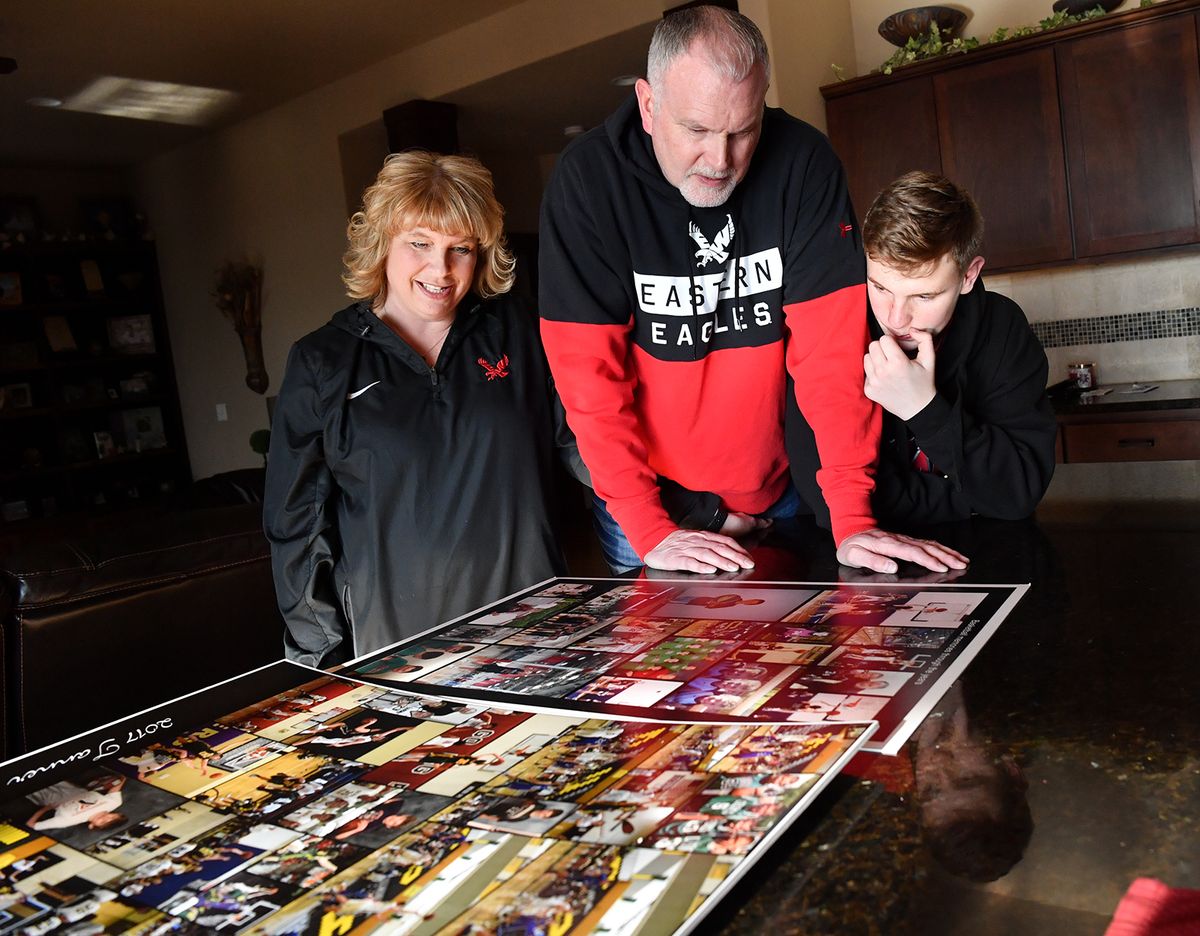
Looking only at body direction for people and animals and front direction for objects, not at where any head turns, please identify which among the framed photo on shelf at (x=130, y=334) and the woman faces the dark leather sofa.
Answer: the framed photo on shelf

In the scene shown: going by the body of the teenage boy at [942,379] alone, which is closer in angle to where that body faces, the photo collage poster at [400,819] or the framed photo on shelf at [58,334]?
the photo collage poster

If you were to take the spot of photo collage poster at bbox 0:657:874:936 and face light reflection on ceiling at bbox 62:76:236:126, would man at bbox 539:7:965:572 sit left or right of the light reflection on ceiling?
right

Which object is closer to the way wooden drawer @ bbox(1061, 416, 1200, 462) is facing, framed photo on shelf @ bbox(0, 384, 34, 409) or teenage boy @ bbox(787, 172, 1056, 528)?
the teenage boy

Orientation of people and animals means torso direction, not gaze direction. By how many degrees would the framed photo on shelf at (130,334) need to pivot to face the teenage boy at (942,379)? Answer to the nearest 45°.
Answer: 0° — it already faces them

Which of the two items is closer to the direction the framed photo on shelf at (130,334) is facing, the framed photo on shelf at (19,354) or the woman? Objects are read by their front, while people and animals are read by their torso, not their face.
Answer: the woman

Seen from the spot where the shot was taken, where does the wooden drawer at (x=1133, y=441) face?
facing the viewer

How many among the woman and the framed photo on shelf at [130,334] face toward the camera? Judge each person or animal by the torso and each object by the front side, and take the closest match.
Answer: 2

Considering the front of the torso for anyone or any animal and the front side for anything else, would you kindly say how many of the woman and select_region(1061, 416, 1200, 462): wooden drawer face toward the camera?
2

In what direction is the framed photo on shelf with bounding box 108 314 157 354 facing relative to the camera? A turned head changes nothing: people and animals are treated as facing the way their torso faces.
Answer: toward the camera

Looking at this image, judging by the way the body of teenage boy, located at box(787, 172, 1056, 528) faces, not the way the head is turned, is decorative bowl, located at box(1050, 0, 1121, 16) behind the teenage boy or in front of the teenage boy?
behind

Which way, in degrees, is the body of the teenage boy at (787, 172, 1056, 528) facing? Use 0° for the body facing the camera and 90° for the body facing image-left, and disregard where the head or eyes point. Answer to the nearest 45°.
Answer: approximately 45°

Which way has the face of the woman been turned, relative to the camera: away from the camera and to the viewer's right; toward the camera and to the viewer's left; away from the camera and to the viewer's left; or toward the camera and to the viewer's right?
toward the camera and to the viewer's right

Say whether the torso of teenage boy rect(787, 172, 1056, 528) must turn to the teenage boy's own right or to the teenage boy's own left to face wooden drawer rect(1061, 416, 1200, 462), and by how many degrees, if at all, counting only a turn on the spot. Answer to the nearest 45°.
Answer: approximately 135° to the teenage boy's own right

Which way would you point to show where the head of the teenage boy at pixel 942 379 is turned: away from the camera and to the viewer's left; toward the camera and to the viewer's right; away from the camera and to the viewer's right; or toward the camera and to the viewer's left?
toward the camera and to the viewer's left
